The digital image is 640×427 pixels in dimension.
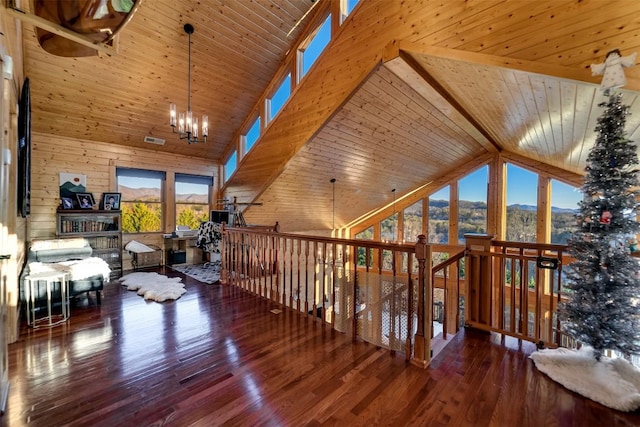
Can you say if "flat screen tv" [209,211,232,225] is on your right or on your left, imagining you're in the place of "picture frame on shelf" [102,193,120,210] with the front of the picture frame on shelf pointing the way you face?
on your left

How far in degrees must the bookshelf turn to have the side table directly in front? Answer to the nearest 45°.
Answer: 0° — it already faces it

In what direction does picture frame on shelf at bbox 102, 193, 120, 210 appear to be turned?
toward the camera

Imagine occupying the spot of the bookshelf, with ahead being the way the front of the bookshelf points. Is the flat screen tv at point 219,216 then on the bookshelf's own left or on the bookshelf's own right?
on the bookshelf's own left

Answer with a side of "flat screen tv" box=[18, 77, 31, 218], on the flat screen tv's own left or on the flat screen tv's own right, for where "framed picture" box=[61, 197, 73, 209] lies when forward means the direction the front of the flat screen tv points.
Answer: on the flat screen tv's own left

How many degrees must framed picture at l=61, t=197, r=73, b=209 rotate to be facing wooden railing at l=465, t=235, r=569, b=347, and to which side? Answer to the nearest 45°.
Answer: approximately 45° to its left

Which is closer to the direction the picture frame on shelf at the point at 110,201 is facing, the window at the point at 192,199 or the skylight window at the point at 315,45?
the skylight window

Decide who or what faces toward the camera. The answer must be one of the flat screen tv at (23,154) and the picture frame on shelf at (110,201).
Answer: the picture frame on shelf

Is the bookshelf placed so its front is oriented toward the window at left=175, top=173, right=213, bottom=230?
no

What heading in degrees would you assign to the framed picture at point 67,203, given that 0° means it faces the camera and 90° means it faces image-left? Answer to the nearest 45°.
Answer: approximately 0°

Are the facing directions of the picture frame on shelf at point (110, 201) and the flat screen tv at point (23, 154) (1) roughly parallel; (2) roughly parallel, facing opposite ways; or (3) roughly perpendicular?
roughly perpendicular

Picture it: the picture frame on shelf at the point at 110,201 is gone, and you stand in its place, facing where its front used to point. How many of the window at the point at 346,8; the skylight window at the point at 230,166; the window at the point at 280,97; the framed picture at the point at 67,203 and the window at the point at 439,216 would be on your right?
1

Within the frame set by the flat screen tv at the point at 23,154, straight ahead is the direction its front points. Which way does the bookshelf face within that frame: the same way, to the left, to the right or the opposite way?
to the right

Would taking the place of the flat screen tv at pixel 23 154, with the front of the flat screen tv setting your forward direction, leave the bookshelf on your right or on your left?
on your left

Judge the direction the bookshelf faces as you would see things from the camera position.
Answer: facing the viewer

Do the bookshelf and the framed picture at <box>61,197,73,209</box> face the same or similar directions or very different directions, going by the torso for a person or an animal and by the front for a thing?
same or similar directions

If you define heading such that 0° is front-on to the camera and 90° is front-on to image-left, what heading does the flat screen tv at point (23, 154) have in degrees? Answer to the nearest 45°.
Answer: approximately 270°
